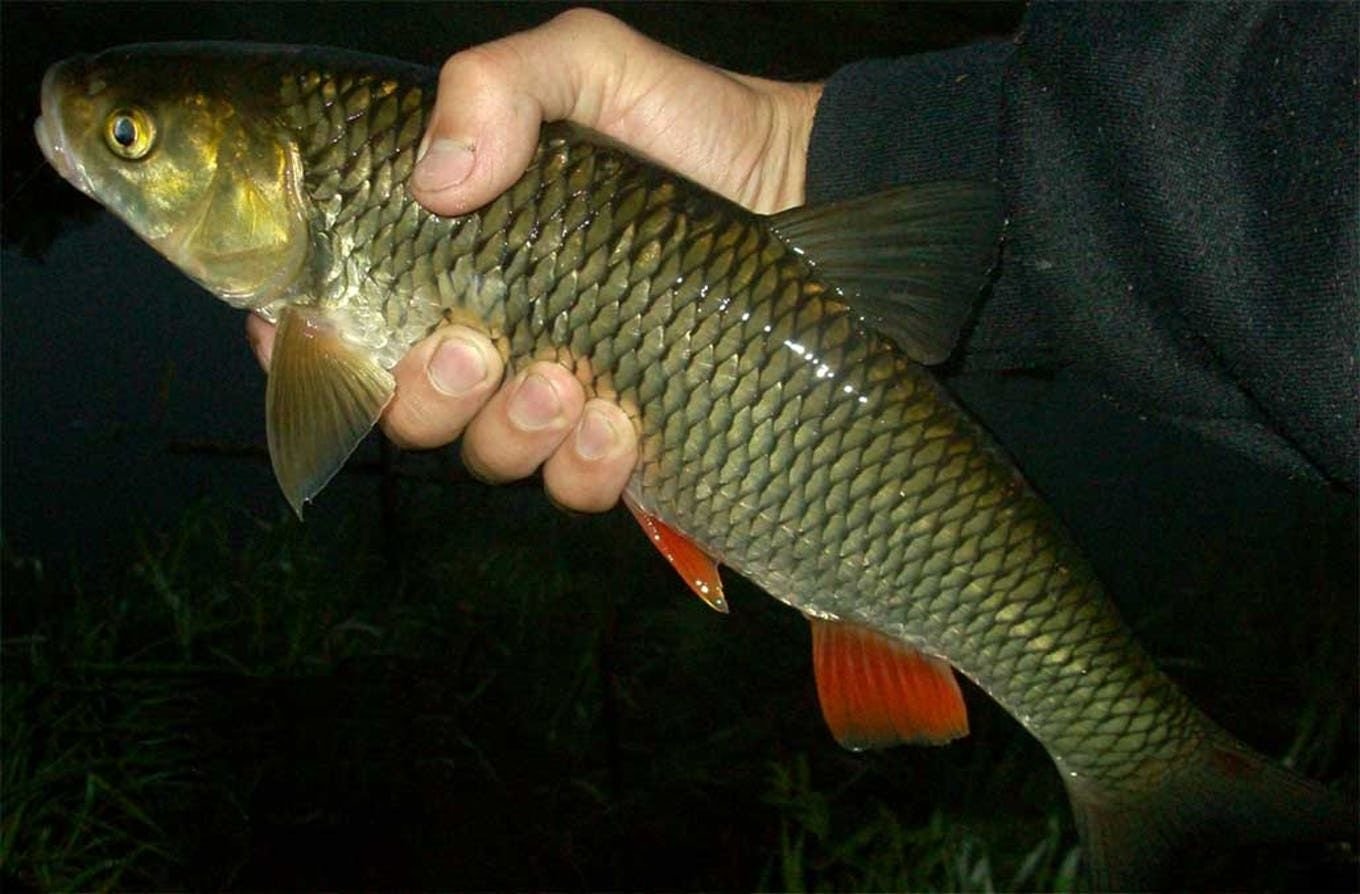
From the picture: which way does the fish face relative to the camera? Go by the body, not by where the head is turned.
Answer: to the viewer's left
